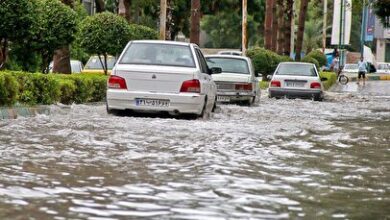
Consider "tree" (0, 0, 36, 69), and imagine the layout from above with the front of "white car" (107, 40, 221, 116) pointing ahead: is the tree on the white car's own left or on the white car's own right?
on the white car's own left

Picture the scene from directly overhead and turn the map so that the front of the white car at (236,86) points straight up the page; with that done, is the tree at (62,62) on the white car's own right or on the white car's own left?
on the white car's own left

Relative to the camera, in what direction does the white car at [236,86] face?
facing away from the viewer

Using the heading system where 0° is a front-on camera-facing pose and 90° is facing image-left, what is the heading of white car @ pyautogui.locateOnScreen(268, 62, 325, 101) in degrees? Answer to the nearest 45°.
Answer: approximately 180°

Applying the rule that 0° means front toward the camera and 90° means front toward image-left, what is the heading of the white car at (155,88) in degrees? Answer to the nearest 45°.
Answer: approximately 180°

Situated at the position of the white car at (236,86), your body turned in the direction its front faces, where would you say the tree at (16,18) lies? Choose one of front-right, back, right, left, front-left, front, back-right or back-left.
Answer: back-left

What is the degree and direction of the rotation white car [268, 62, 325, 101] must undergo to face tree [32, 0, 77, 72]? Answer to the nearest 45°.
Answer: approximately 135° to its left
